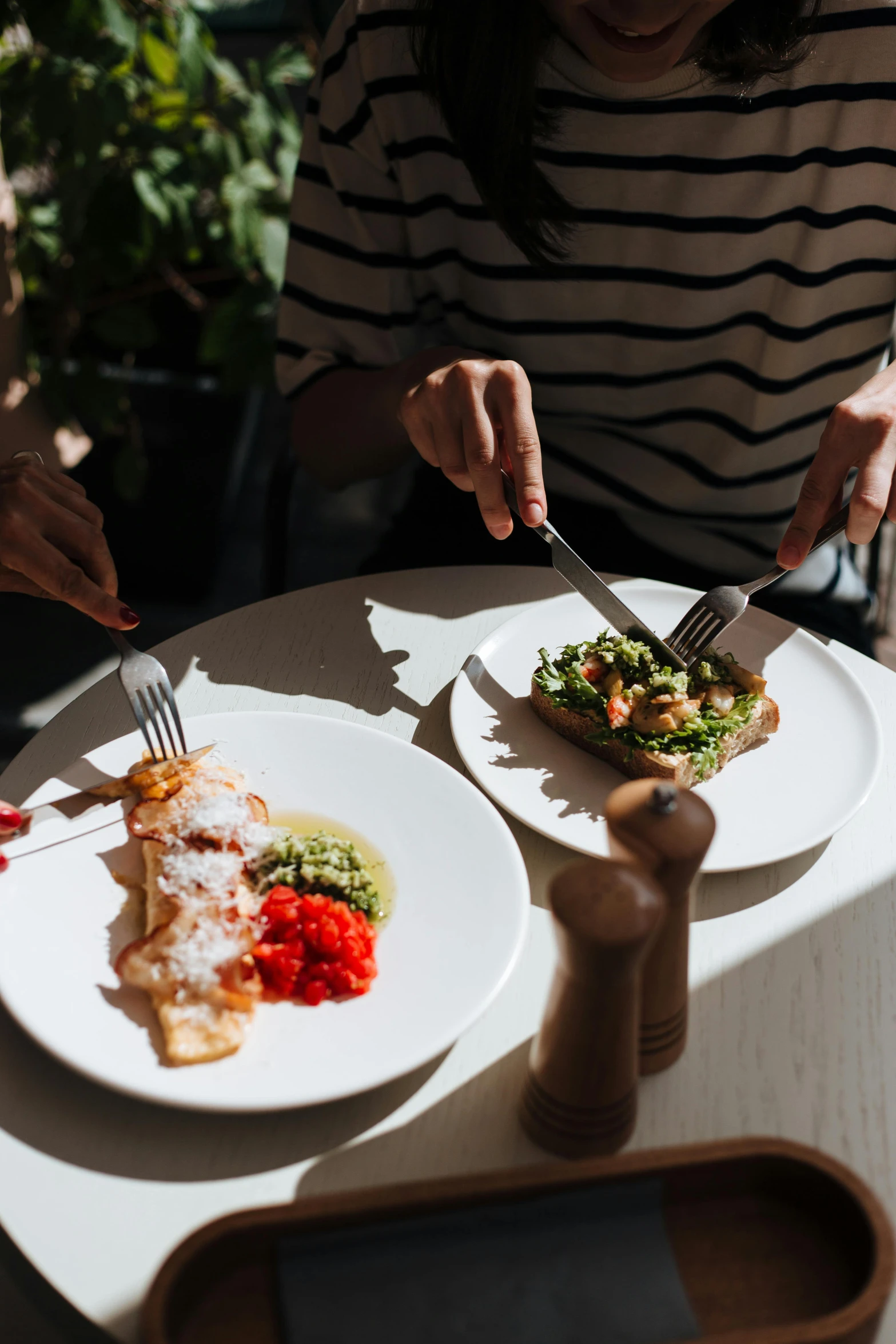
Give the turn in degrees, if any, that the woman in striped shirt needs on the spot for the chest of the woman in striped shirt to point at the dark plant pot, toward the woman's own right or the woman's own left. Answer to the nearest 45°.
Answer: approximately 135° to the woman's own right

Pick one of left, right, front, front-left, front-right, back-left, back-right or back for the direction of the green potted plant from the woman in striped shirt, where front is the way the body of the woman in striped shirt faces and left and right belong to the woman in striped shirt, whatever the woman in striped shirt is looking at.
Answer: back-right

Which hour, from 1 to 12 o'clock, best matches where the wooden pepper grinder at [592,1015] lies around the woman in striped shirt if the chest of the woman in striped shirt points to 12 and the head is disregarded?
The wooden pepper grinder is roughly at 12 o'clock from the woman in striped shirt.

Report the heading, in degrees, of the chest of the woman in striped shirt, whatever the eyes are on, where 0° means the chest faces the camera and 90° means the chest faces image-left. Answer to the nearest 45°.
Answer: approximately 0°

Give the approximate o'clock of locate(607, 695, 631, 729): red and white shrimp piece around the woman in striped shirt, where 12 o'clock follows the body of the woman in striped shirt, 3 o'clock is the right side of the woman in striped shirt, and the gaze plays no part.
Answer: The red and white shrimp piece is roughly at 12 o'clock from the woman in striped shirt.

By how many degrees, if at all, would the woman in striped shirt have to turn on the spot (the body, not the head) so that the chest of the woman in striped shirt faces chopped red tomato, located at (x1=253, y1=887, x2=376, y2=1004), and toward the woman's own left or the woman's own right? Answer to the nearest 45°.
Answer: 0° — they already face it

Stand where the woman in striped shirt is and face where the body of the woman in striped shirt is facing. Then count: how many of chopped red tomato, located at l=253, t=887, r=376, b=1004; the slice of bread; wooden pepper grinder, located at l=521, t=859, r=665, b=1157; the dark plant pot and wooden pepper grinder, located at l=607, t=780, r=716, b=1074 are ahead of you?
4

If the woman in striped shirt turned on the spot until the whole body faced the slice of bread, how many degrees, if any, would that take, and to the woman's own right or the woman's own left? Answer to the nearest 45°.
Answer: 0° — they already face it

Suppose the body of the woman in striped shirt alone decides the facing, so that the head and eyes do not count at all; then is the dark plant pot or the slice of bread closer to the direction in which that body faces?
the slice of bread

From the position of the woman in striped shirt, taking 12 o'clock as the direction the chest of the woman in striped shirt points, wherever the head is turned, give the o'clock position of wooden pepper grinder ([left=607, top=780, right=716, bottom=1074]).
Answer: The wooden pepper grinder is roughly at 12 o'clock from the woman in striped shirt.
